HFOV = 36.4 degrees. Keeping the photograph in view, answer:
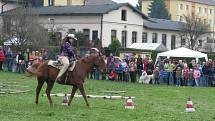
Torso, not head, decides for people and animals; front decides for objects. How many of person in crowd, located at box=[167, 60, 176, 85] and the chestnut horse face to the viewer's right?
1

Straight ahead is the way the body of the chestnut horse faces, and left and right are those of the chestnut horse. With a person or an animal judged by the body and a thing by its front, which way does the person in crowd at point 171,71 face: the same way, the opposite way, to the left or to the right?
to the right

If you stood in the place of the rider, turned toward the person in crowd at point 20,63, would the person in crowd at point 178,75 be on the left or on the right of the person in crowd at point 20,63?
right

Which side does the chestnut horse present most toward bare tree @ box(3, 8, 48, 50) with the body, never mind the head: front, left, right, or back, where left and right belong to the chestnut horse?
left

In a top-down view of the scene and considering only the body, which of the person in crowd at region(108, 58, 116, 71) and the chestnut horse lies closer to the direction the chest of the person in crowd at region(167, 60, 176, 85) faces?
the chestnut horse

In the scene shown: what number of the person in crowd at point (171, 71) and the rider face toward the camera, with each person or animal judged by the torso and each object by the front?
1

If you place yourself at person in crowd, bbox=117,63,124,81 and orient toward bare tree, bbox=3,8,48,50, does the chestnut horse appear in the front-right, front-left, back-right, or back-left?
back-left

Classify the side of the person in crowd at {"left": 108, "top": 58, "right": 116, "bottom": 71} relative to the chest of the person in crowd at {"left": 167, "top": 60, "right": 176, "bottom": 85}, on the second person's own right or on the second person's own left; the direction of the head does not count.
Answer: on the second person's own right

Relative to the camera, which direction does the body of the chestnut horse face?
to the viewer's right

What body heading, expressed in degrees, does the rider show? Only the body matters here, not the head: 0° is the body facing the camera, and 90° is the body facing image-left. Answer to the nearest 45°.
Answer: approximately 270°

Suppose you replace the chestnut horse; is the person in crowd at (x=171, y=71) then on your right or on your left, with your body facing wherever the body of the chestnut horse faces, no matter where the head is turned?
on your left
